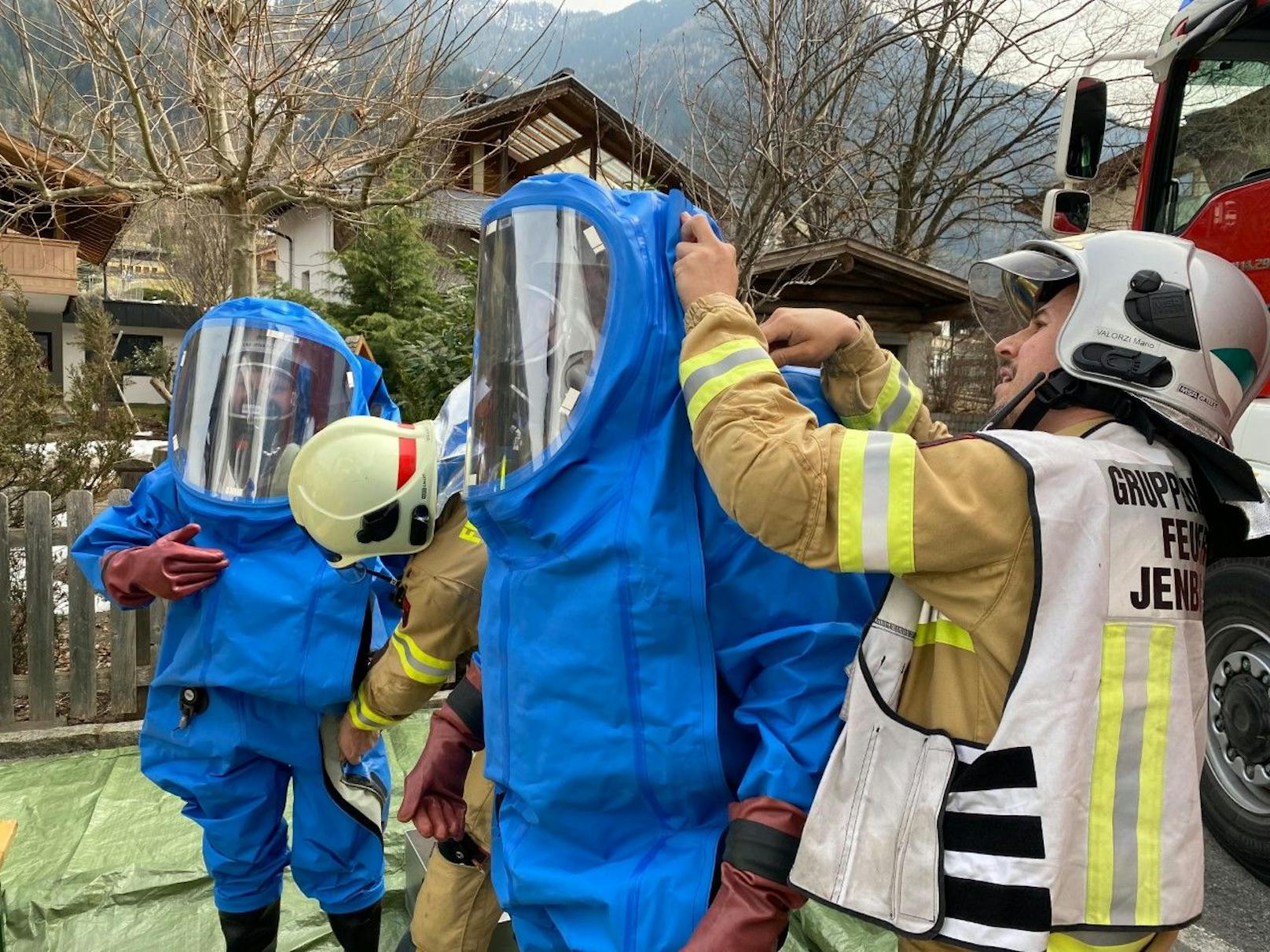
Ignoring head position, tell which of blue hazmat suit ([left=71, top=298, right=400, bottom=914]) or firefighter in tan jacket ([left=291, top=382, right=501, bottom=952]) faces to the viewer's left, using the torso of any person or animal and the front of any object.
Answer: the firefighter in tan jacket

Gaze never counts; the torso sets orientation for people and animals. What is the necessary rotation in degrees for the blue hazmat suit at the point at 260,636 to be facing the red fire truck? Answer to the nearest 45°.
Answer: approximately 90° to its left

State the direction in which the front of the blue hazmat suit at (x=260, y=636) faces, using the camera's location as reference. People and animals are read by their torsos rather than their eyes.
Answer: facing the viewer

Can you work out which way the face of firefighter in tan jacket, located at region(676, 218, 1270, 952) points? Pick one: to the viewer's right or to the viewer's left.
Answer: to the viewer's left

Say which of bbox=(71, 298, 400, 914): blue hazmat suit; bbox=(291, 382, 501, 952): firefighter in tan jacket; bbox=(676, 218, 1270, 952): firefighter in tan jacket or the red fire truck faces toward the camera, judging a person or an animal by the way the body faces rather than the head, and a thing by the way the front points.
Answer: the blue hazmat suit

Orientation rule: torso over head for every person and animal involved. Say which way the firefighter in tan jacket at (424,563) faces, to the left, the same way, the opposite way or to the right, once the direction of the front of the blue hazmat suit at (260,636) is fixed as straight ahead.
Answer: to the right

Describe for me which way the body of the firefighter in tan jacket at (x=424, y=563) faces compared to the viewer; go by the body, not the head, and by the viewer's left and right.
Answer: facing to the left of the viewer

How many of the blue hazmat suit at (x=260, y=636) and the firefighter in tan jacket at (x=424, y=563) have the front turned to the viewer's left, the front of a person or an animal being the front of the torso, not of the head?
1

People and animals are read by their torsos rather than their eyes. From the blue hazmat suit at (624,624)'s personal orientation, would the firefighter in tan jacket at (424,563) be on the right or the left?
on its right

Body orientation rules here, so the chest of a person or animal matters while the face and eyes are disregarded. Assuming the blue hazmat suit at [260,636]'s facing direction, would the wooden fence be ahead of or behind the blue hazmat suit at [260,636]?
behind
